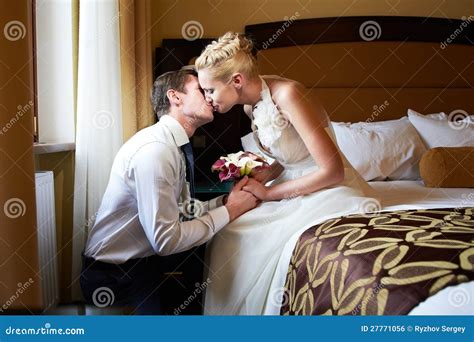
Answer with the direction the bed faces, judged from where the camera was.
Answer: facing the viewer

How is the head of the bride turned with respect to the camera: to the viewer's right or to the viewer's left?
to the viewer's left

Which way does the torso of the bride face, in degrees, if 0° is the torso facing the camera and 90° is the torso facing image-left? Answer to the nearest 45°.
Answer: approximately 90°

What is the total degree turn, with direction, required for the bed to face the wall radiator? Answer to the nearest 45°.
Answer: approximately 45° to its right

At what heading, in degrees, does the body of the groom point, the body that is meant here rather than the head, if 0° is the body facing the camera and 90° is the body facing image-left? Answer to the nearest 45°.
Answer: approximately 270°

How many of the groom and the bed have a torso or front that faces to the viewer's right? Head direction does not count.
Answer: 1

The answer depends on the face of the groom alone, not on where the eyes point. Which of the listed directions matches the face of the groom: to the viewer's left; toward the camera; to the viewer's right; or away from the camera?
to the viewer's right

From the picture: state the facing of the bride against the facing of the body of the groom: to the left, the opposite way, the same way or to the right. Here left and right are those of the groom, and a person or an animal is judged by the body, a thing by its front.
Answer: the opposite way

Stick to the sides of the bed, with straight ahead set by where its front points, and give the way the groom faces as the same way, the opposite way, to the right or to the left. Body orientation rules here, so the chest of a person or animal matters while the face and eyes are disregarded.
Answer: to the left
